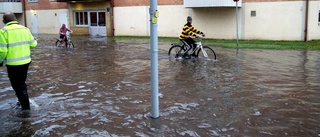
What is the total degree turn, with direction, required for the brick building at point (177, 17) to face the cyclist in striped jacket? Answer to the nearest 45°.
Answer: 0° — it already faces them

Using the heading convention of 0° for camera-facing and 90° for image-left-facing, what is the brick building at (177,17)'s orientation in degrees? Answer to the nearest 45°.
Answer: approximately 0°

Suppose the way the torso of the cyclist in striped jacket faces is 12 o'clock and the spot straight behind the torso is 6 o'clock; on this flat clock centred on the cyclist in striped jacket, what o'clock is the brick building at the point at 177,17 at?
The brick building is roughly at 9 o'clock from the cyclist in striped jacket.

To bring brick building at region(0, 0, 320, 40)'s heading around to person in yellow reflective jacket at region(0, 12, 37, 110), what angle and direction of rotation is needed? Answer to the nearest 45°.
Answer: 0° — it already faces them

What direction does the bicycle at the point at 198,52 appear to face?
to the viewer's right

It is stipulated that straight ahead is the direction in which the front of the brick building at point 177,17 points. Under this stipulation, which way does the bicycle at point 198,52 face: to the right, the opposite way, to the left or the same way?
to the left

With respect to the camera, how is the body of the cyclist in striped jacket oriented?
to the viewer's right

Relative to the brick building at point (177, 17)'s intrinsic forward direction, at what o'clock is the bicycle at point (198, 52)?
The bicycle is roughly at 12 o'clock from the brick building.

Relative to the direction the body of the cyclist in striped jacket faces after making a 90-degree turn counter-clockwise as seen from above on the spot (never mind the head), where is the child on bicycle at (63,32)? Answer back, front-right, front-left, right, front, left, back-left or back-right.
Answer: front-left
